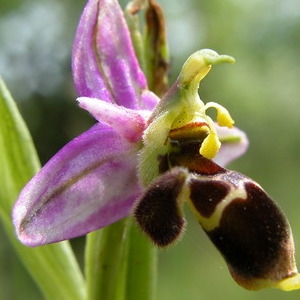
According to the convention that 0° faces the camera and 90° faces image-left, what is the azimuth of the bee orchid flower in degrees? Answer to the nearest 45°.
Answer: approximately 315°
